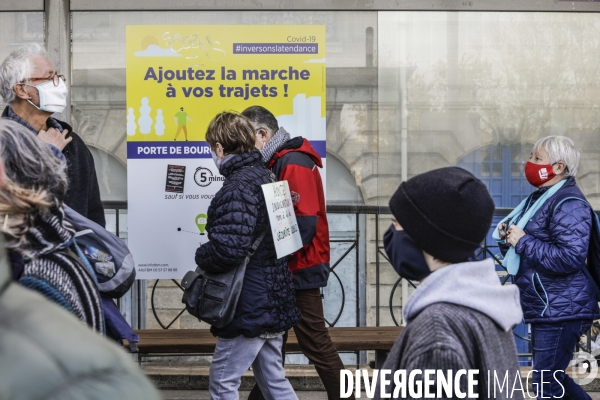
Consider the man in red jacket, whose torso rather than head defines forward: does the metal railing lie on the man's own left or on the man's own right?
on the man's own right

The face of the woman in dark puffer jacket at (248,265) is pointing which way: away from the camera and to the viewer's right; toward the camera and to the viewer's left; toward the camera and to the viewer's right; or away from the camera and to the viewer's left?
away from the camera and to the viewer's left

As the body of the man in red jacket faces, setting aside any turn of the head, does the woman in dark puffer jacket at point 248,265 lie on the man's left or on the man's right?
on the man's left

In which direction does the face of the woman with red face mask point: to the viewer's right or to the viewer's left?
to the viewer's left

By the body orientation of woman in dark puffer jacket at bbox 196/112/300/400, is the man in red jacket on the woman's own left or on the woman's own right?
on the woman's own right

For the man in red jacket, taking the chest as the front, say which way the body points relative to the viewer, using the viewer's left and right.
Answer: facing to the left of the viewer

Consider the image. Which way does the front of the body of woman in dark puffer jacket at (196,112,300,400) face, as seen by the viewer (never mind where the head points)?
to the viewer's left

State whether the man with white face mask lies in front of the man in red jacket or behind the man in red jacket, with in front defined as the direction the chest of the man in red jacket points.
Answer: in front
